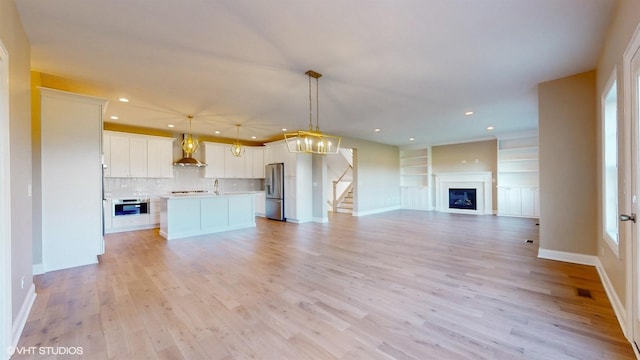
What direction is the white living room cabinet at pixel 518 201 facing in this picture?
toward the camera

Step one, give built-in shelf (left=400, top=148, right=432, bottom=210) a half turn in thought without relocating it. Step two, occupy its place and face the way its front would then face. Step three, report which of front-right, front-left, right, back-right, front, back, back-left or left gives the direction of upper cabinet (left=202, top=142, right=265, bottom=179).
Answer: back-left

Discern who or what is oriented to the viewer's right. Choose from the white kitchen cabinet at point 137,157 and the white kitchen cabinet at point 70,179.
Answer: the white kitchen cabinet at point 70,179

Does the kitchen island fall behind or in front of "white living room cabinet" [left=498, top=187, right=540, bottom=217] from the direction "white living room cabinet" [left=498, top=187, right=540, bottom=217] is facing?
in front

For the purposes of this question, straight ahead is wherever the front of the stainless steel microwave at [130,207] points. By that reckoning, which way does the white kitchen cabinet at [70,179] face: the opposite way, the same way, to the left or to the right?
to the left

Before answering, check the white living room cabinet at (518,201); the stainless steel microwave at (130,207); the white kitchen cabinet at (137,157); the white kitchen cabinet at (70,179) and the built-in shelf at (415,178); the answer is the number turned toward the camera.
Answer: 4

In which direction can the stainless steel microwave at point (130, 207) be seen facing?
toward the camera

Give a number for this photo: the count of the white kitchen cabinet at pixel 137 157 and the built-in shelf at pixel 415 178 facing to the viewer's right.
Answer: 0

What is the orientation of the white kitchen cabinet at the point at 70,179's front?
to the viewer's right

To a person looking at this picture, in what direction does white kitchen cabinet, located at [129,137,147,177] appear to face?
facing the viewer

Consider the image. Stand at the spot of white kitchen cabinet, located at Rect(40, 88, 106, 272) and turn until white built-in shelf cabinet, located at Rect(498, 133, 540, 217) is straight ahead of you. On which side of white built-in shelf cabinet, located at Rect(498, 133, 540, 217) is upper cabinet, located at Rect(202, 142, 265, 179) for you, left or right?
left

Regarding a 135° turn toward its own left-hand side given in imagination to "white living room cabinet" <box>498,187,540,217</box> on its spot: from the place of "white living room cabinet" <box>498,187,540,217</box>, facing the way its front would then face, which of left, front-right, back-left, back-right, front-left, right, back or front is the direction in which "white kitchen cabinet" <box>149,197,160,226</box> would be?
back
